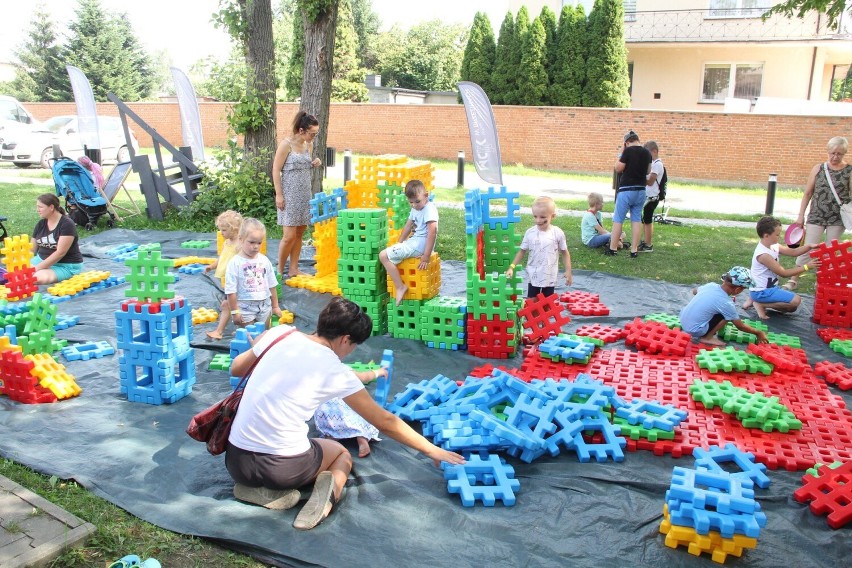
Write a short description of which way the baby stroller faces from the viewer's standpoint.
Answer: facing the viewer and to the right of the viewer

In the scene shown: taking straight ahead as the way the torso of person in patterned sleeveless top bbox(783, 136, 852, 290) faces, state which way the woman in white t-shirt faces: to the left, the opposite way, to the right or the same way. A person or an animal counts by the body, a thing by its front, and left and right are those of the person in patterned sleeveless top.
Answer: the opposite way

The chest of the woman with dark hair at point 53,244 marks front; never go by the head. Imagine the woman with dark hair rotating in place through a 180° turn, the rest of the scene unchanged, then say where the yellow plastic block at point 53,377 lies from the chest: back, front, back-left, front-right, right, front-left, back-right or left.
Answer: back-right

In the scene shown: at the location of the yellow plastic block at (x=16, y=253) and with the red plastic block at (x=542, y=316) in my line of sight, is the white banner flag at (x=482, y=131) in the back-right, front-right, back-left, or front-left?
front-left

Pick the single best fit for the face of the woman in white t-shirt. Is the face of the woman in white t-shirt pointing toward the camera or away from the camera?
away from the camera

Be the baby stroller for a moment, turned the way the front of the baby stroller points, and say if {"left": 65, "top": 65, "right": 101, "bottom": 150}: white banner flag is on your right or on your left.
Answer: on your left

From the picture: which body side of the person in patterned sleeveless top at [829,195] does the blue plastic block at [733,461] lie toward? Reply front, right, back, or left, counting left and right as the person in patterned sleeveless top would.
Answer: front

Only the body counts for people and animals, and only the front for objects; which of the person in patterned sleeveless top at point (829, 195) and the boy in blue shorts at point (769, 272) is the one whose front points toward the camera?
the person in patterned sleeveless top

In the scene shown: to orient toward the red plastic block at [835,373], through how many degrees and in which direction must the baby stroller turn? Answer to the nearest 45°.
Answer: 0° — it already faces it

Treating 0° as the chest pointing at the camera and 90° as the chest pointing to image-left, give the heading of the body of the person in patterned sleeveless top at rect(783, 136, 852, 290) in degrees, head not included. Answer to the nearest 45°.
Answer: approximately 0°

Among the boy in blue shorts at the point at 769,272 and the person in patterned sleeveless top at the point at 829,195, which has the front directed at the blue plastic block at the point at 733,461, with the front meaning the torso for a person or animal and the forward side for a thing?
the person in patterned sleeveless top

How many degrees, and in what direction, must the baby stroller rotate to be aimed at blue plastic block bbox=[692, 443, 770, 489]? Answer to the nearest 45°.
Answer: approximately 45° to its right
